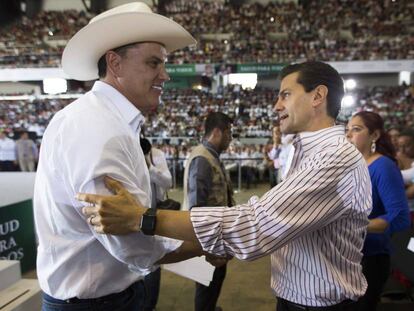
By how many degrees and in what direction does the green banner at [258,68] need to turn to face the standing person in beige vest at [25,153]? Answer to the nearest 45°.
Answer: approximately 45° to its right

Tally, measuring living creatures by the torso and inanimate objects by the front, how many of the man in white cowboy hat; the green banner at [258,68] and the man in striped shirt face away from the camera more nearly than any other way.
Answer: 0

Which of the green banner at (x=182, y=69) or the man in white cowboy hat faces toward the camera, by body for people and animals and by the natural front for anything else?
the green banner

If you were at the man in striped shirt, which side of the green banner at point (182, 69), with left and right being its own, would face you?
front

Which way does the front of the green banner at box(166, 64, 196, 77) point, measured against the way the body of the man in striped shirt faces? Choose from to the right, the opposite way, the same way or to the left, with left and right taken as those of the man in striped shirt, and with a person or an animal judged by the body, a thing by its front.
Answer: to the left

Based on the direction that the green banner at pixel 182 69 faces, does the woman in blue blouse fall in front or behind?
in front

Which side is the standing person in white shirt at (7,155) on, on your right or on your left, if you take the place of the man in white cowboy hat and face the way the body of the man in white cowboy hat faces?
on your left

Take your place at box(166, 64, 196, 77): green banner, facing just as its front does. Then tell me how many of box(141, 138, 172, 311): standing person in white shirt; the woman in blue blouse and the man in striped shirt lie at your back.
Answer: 0

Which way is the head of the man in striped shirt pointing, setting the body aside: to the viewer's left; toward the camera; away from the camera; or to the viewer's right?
to the viewer's left

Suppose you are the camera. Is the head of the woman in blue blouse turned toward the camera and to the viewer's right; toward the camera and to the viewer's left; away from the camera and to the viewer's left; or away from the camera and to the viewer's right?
toward the camera and to the viewer's left

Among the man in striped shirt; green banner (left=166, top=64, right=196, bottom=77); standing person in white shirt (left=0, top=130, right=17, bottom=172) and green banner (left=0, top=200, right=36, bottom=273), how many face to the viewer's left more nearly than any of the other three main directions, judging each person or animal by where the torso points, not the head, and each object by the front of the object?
1

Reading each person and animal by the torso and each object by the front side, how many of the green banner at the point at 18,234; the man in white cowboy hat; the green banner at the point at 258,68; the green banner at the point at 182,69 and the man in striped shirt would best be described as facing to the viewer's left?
1

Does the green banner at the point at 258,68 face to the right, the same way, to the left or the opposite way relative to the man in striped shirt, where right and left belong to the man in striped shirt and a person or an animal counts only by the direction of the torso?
to the left

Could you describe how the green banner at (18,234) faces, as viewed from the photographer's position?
facing the viewer
